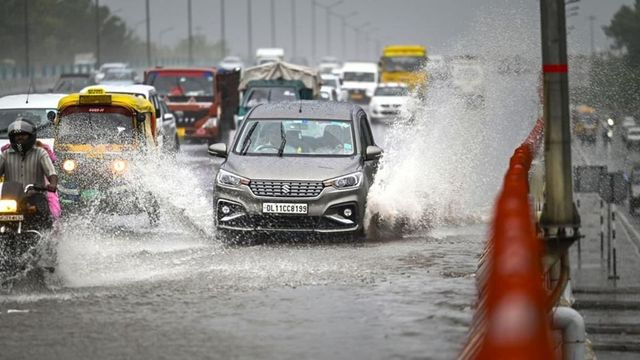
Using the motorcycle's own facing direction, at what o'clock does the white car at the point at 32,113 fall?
The white car is roughly at 6 o'clock from the motorcycle.

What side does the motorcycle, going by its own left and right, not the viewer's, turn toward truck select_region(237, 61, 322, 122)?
back

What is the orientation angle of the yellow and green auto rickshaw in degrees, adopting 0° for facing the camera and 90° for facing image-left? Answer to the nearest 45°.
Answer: approximately 0°

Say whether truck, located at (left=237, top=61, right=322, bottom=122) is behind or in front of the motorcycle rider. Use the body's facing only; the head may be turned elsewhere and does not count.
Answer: behind

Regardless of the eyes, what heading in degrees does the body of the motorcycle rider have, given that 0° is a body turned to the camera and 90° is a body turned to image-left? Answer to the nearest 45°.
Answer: approximately 0°

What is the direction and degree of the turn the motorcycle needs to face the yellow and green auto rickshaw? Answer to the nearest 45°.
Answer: approximately 180°

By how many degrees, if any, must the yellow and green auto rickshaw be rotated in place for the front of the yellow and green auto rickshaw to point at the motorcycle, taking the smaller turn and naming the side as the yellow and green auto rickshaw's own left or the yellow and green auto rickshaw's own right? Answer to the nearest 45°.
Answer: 0° — it already faces it
